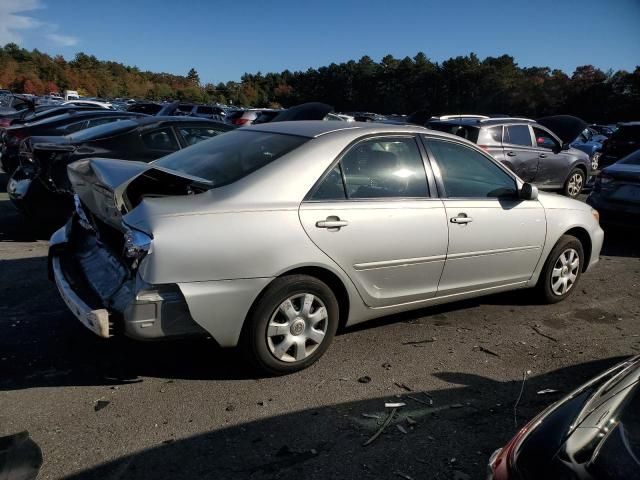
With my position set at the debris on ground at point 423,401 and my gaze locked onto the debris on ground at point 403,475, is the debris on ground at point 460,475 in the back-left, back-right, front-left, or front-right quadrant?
front-left

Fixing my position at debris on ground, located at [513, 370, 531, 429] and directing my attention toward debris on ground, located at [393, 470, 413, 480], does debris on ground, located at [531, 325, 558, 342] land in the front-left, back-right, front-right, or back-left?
back-right

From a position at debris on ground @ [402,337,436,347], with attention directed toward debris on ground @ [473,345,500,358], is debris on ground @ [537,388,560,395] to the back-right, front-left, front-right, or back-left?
front-right

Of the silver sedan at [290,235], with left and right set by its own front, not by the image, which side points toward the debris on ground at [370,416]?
right

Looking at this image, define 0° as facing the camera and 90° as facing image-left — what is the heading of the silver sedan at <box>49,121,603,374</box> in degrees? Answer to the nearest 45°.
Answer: approximately 225°

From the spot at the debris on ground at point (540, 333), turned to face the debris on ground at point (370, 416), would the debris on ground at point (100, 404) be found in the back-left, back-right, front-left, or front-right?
front-right

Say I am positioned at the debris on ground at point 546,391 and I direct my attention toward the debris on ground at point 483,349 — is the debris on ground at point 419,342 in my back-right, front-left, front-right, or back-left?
front-left

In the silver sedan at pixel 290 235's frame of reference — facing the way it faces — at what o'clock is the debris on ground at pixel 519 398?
The debris on ground is roughly at 2 o'clock from the silver sedan.

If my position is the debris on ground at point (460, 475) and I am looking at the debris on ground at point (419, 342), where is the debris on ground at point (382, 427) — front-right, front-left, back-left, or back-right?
front-left
